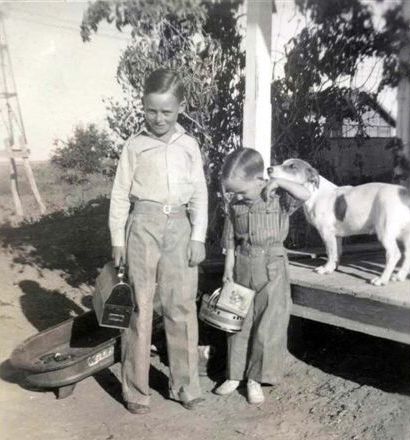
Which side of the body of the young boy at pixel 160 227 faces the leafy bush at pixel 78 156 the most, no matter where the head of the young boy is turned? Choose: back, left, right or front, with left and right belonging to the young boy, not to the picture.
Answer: back

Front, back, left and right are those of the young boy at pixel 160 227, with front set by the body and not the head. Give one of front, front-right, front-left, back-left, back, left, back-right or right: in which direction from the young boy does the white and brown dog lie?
left

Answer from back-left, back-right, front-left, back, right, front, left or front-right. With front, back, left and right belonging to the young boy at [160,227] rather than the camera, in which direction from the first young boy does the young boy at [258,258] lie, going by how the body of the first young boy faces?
left

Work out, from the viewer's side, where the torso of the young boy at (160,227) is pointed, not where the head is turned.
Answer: toward the camera

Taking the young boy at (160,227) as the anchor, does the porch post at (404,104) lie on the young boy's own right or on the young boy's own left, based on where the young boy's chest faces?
on the young boy's own left

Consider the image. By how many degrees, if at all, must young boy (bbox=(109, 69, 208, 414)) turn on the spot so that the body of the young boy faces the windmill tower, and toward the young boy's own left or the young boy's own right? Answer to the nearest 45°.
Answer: approximately 135° to the young boy's own right
